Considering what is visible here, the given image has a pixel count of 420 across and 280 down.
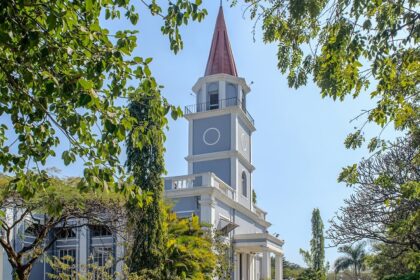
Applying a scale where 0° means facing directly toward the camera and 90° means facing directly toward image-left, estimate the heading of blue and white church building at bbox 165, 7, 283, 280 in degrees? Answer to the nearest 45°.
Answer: approximately 315°

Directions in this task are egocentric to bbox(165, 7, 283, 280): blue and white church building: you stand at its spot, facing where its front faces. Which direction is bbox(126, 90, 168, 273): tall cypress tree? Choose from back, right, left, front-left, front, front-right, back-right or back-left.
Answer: front-right

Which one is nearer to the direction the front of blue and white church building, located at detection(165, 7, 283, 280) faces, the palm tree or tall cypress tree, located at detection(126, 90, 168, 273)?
the tall cypress tree

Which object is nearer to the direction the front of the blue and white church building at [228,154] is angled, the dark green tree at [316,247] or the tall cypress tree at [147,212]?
the tall cypress tree

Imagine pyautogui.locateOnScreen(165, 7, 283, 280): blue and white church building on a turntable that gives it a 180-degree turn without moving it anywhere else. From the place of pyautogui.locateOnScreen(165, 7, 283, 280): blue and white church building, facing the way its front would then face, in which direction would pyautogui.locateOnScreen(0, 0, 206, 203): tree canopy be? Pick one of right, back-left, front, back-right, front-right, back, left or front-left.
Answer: back-left

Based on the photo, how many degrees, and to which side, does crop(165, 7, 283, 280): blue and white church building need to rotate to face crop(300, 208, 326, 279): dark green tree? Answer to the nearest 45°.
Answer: approximately 135° to its left
